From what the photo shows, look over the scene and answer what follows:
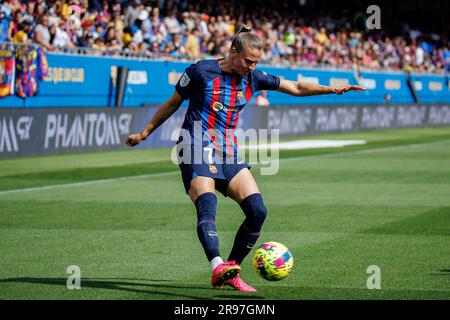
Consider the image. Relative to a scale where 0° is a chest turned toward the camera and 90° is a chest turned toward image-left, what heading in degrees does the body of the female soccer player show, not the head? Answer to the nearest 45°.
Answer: approximately 315°

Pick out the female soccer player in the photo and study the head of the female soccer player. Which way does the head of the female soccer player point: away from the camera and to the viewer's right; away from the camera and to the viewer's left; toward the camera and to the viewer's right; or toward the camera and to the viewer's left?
toward the camera and to the viewer's right
